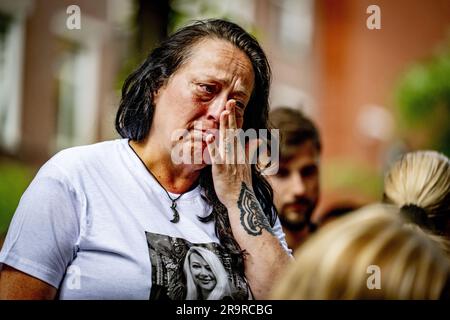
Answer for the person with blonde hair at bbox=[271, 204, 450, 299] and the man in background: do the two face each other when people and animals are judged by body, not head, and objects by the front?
yes

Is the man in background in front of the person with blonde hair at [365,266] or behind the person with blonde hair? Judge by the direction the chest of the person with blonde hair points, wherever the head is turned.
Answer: in front

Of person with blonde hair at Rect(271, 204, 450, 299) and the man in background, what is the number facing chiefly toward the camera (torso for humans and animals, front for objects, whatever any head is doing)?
1

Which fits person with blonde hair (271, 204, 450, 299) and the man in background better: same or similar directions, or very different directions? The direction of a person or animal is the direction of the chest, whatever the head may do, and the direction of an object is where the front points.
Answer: very different directions

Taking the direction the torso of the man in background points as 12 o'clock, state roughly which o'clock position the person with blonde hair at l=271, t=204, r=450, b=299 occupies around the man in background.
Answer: The person with blonde hair is roughly at 12 o'clock from the man in background.

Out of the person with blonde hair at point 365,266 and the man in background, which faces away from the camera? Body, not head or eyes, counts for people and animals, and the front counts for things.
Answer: the person with blonde hair

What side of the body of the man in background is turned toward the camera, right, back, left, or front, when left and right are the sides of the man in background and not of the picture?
front

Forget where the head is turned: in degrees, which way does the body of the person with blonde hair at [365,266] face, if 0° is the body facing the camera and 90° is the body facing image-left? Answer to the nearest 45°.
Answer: approximately 180°

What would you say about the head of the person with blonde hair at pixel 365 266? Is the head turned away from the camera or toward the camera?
away from the camera
